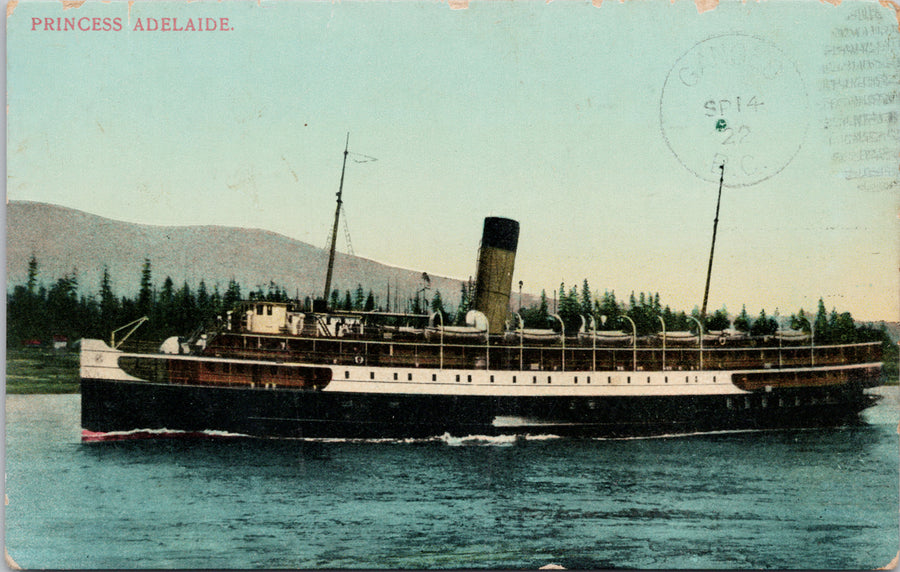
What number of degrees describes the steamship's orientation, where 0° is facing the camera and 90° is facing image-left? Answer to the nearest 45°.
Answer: approximately 90°
